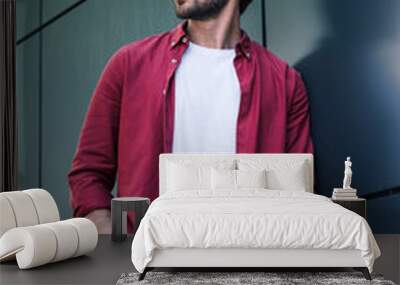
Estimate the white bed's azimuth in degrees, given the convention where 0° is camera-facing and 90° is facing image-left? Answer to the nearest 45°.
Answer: approximately 0°

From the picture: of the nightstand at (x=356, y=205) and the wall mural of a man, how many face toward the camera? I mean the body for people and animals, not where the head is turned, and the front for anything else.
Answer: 2
